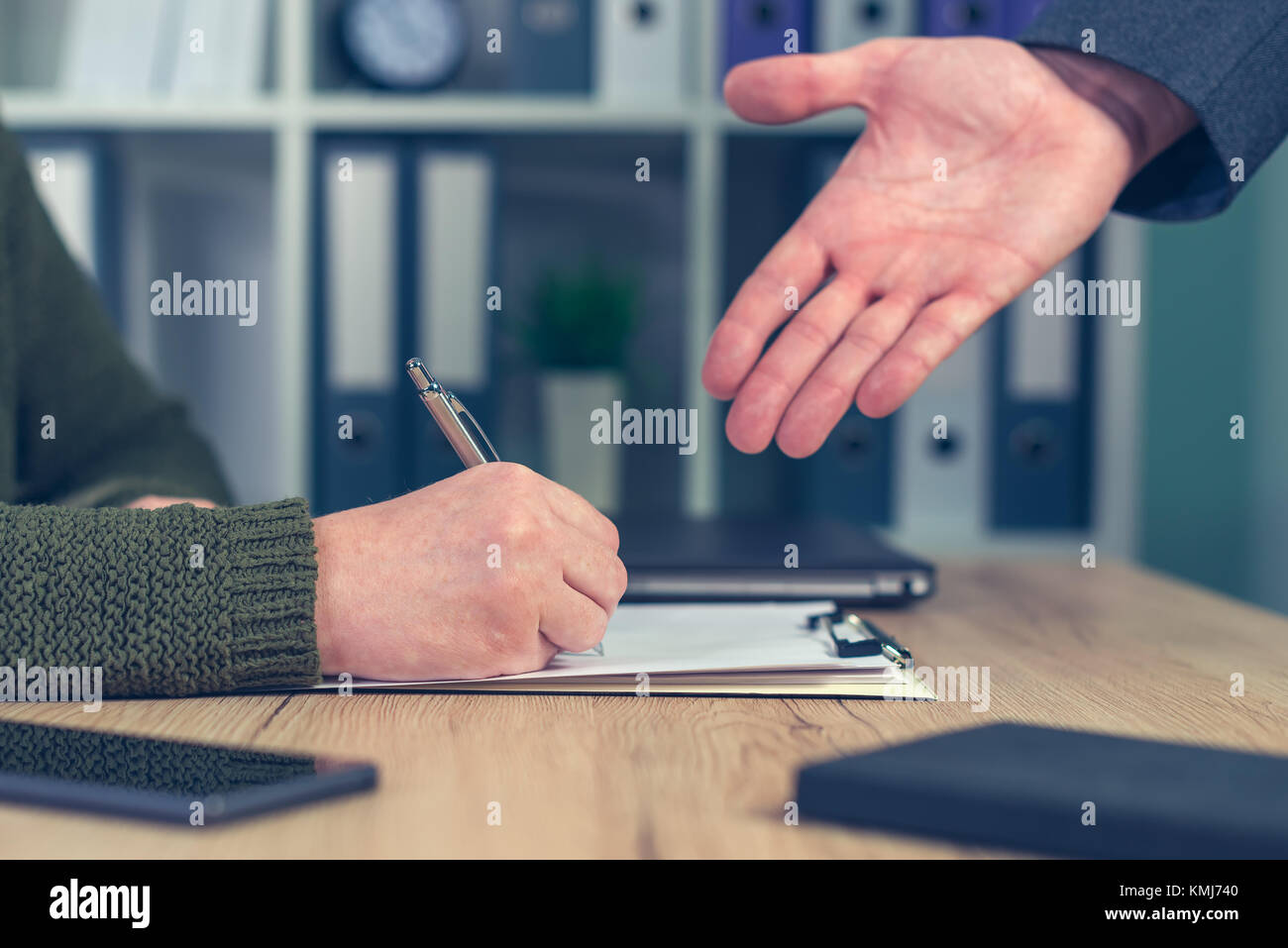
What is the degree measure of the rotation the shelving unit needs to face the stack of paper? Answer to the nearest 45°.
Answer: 0° — it already faces it

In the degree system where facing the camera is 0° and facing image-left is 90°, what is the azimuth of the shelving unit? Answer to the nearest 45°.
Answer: approximately 0°

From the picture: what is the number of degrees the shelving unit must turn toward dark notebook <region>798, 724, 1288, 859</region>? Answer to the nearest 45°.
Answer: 0° — it already faces it

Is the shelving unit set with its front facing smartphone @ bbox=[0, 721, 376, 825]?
yes

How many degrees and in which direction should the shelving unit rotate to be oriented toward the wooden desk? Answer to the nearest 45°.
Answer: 0° — it already faces it
